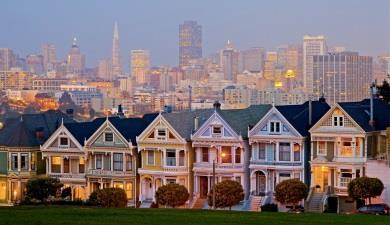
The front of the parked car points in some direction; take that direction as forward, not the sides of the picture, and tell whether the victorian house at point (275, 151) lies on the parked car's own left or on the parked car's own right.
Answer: on the parked car's own right

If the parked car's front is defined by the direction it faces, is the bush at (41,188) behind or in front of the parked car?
in front

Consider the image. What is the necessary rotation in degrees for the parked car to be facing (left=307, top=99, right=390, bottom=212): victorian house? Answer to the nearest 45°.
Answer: approximately 90° to its right

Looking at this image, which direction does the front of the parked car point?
to the viewer's left

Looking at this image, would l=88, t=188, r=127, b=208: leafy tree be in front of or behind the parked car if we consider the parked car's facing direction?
in front

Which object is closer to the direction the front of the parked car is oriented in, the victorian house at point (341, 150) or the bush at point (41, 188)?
the bush

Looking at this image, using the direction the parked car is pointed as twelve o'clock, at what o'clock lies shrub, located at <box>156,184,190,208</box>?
The shrub is roughly at 1 o'clock from the parked car.
